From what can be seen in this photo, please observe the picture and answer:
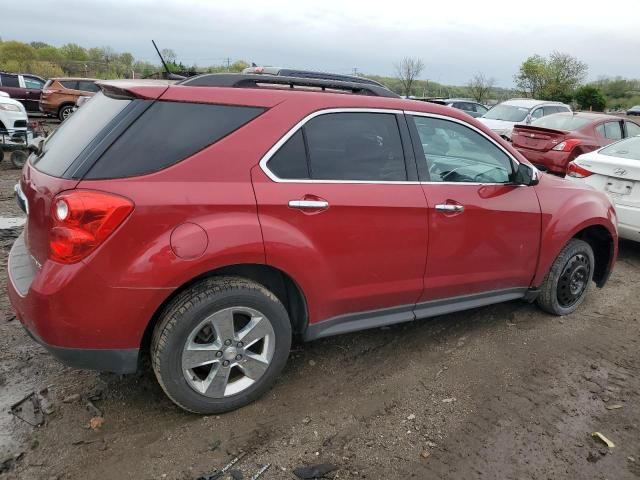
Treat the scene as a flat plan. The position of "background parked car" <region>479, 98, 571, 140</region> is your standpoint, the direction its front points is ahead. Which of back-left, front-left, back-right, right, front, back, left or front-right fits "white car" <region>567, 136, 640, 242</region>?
front-left

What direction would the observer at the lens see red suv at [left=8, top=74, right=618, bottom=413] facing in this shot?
facing away from the viewer and to the right of the viewer

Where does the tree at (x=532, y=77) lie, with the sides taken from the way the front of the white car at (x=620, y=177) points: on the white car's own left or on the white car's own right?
on the white car's own left

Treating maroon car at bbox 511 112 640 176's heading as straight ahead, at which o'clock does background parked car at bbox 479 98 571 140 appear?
The background parked car is roughly at 10 o'clock from the maroon car.

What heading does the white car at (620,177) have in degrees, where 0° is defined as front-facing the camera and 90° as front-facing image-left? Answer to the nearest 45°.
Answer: approximately 225°

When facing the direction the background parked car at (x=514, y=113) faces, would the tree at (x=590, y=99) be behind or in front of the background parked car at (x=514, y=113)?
behind

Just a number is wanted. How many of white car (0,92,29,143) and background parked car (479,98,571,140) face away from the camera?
0

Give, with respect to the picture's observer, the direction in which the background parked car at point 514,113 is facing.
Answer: facing the viewer and to the left of the viewer

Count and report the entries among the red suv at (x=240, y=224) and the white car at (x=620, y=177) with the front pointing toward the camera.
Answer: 0

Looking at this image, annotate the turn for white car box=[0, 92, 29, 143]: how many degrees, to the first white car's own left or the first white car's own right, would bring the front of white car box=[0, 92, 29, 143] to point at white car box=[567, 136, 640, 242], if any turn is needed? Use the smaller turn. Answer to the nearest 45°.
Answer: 0° — it already faces it

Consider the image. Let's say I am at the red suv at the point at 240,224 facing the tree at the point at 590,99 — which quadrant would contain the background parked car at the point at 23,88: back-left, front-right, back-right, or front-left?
front-left

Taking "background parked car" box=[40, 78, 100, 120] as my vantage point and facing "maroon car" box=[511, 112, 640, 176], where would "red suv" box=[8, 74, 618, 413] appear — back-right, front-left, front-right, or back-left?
front-right

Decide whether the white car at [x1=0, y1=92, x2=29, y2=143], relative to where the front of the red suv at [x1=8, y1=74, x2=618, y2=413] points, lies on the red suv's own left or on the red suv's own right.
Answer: on the red suv's own left

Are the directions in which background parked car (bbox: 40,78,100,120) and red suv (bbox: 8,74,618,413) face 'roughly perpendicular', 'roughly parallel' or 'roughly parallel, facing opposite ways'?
roughly parallel

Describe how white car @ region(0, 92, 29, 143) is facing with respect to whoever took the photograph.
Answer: facing the viewer and to the right of the viewer

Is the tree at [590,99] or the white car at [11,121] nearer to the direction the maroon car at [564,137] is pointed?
the tree
